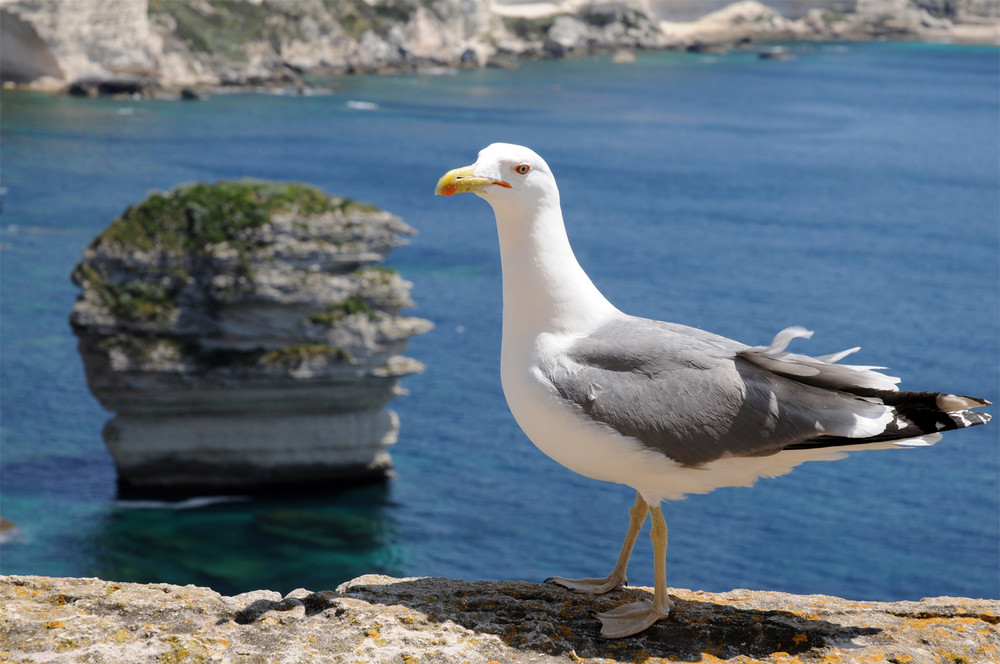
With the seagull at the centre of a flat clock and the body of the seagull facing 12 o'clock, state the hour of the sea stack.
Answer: The sea stack is roughly at 2 o'clock from the seagull.

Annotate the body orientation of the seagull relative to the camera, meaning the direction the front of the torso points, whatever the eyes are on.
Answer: to the viewer's left
